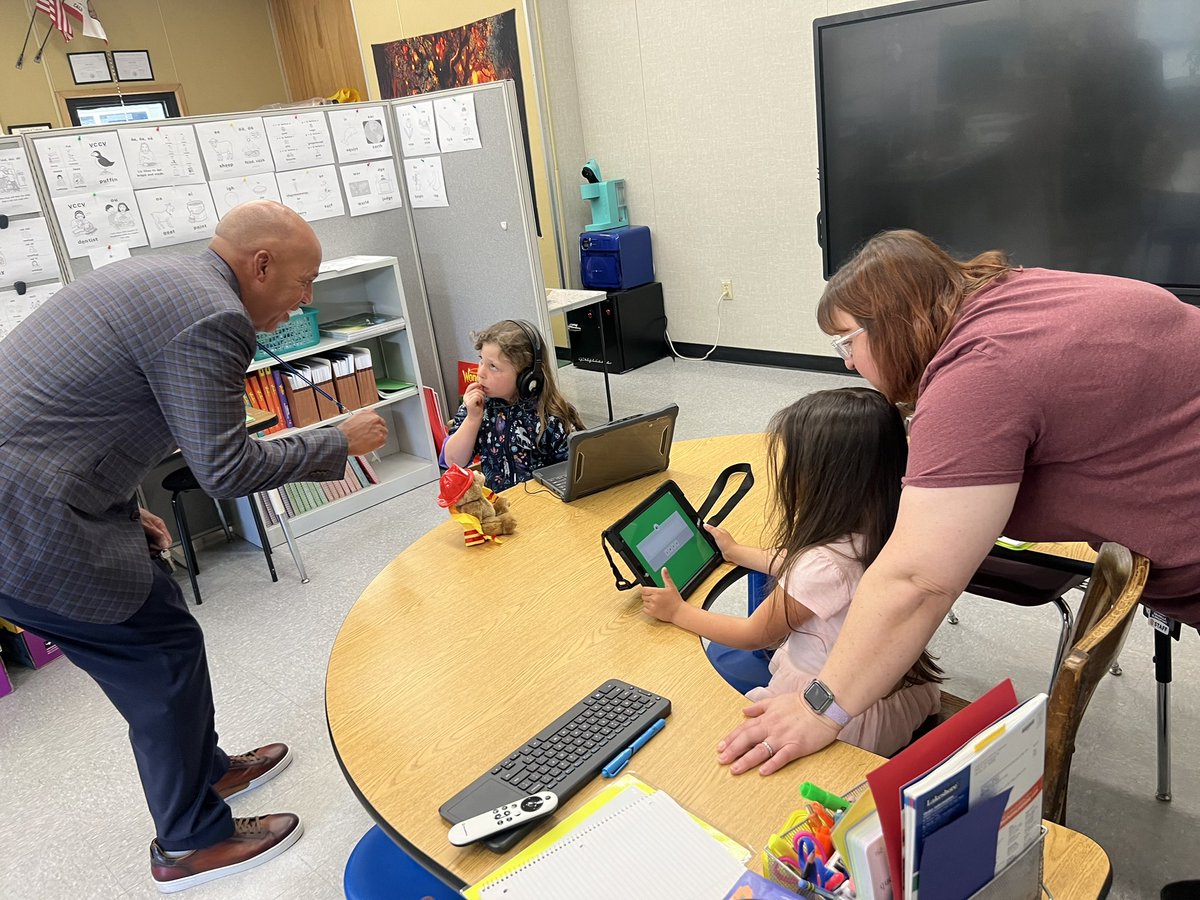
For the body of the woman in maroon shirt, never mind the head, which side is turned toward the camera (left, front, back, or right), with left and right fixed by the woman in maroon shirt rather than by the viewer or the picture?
left

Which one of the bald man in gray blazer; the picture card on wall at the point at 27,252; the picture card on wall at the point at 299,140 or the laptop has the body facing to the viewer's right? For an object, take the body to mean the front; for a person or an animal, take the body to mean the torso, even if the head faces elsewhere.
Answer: the bald man in gray blazer

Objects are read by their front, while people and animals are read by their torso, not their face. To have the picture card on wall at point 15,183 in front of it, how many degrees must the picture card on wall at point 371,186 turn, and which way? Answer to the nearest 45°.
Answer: approximately 45° to its right

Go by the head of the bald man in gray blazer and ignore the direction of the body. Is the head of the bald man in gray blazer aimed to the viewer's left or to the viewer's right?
to the viewer's right

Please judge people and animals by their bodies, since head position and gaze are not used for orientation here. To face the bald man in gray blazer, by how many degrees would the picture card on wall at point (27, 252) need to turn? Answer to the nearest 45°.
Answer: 0° — it already faces them

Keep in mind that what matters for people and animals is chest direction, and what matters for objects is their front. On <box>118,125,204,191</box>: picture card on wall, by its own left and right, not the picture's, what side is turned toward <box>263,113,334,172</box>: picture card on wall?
left

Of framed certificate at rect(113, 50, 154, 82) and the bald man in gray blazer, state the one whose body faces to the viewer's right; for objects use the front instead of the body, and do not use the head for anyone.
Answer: the bald man in gray blazer

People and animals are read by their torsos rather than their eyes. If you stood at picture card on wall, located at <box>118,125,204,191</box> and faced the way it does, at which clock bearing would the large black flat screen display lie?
The large black flat screen display is roughly at 10 o'clock from the picture card on wall.

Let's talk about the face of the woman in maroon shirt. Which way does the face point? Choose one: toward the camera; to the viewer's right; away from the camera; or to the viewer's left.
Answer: to the viewer's left

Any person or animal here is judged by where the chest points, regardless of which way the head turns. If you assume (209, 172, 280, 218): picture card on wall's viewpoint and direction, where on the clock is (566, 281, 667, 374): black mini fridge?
The black mini fridge is roughly at 8 o'clock from the picture card on wall.
